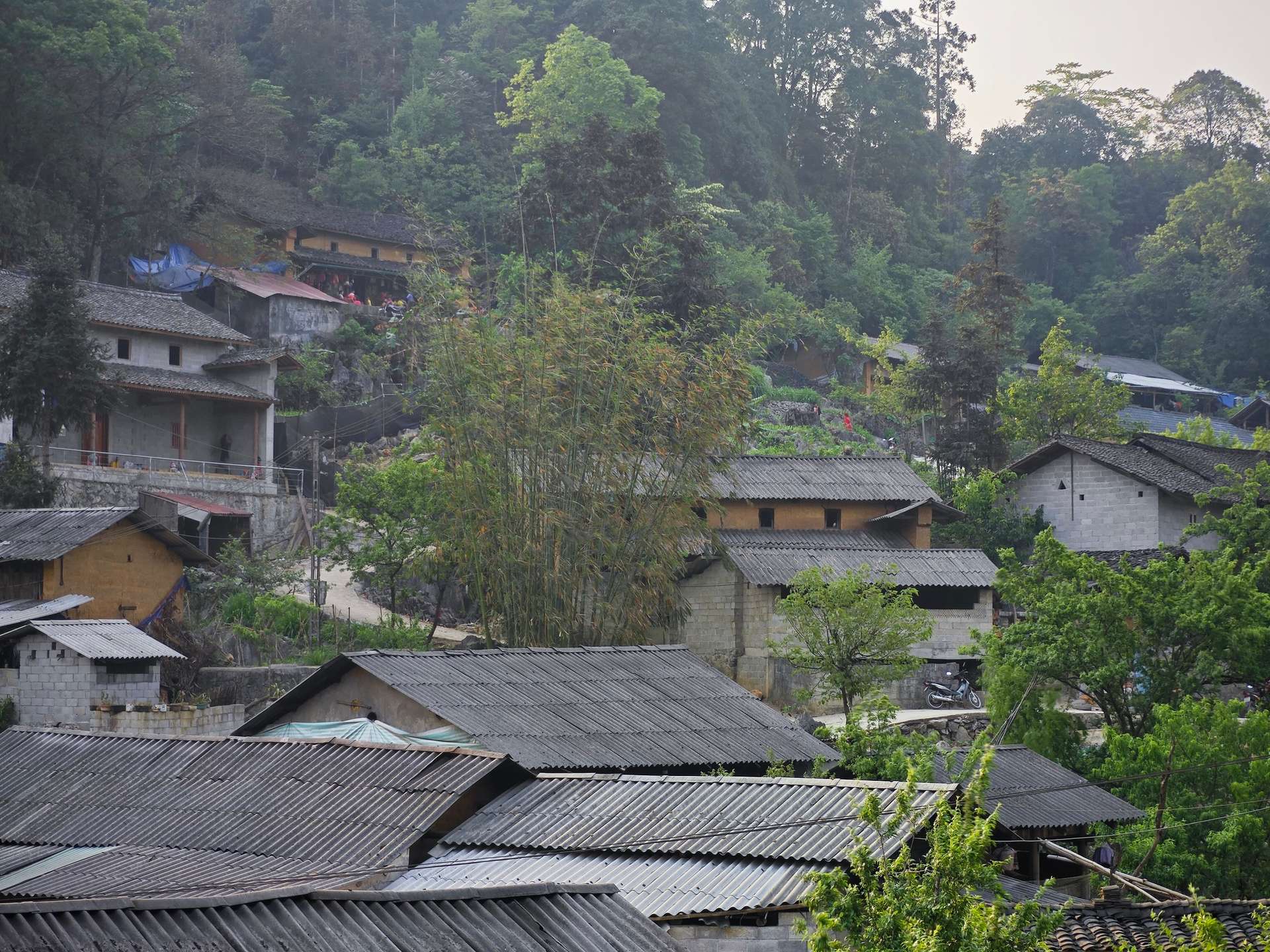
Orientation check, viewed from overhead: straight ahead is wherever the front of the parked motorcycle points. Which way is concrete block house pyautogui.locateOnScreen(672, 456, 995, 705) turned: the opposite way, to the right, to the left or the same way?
to the right

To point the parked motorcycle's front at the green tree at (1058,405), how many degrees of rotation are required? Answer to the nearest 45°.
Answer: approximately 90° to its left

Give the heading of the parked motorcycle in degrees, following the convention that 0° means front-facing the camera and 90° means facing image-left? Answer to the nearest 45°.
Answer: approximately 270°

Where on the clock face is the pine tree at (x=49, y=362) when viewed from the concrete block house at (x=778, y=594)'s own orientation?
The pine tree is roughly at 3 o'clock from the concrete block house.

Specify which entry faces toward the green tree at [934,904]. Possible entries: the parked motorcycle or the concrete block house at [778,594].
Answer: the concrete block house

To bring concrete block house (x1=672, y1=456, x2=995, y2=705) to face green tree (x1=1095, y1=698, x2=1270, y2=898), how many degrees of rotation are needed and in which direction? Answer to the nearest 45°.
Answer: approximately 45° to its left

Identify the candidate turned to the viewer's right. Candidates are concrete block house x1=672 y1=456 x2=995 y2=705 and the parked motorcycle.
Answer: the parked motorcycle

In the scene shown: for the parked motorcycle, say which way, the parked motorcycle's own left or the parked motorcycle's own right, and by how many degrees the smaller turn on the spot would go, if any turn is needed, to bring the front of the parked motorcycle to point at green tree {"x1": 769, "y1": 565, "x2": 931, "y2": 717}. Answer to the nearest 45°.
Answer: approximately 135° to the parked motorcycle's own right

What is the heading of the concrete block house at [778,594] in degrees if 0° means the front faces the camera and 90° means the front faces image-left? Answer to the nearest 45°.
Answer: approximately 0°

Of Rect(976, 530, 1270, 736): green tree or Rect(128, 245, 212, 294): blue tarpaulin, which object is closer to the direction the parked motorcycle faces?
the green tree

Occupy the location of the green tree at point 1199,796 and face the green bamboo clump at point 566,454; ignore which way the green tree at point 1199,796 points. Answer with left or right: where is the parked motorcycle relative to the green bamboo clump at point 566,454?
right

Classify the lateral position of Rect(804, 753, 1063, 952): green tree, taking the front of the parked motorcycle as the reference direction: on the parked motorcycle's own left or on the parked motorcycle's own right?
on the parked motorcycle's own right

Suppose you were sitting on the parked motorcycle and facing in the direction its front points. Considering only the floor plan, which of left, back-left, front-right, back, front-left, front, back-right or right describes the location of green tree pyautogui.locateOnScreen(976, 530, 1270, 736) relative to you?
front-right

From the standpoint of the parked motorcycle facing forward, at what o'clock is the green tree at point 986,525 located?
The green tree is roughly at 9 o'clock from the parked motorcycle.

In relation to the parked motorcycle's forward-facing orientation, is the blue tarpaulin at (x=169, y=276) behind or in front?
behind

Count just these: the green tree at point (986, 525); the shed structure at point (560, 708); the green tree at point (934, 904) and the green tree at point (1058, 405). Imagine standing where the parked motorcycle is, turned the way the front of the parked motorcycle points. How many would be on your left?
2

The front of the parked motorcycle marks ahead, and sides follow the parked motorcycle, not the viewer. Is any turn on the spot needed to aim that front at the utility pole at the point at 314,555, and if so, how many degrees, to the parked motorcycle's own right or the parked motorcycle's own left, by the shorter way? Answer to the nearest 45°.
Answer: approximately 180°

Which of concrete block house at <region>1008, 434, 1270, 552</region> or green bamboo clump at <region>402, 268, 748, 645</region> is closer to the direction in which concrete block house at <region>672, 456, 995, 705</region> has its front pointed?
the green bamboo clump

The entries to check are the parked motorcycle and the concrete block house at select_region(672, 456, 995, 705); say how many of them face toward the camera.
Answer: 1

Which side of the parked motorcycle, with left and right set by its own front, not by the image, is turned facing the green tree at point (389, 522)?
back
